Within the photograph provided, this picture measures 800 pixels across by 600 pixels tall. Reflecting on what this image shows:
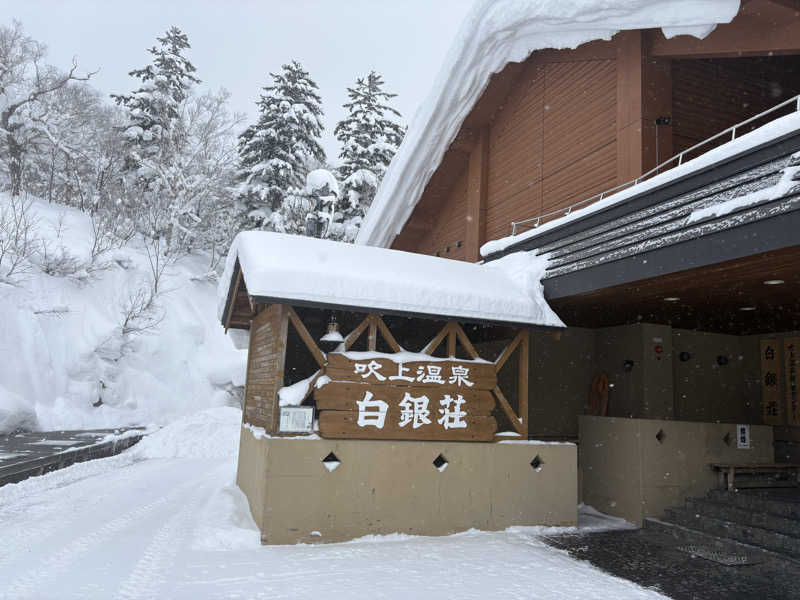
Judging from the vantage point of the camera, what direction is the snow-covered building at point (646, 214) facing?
facing the viewer and to the left of the viewer

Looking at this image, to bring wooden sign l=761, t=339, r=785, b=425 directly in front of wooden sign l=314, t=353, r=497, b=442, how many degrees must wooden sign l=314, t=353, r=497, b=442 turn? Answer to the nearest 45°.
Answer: approximately 135° to its left

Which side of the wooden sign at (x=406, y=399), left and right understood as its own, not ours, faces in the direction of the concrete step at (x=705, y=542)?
left

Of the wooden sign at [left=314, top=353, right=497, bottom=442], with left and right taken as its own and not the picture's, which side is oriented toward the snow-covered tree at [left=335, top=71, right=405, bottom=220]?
back

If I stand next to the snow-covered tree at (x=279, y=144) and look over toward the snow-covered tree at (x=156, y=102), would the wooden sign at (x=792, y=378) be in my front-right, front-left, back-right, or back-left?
back-left

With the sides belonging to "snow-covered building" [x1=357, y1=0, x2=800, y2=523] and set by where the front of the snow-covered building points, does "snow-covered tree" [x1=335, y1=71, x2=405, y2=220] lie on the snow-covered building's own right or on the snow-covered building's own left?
on the snow-covered building's own right

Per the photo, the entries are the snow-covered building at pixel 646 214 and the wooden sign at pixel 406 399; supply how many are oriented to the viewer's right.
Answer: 0

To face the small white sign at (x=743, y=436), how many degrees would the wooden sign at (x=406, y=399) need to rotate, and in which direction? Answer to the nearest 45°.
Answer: approximately 90° to its left

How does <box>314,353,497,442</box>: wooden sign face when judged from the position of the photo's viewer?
facing the viewer

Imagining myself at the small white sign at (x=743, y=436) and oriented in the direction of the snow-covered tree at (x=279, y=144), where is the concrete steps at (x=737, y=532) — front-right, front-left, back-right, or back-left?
back-left

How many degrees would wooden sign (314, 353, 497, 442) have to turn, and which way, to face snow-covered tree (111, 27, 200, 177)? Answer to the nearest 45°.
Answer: approximately 135° to its right

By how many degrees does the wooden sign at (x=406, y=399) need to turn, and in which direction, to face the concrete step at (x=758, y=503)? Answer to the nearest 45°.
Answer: approximately 90° to its left

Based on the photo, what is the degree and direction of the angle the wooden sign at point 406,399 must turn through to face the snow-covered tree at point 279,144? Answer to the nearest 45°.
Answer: approximately 180°

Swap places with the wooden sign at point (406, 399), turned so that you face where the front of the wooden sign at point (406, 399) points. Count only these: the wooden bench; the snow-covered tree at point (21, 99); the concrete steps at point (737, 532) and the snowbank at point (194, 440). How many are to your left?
2

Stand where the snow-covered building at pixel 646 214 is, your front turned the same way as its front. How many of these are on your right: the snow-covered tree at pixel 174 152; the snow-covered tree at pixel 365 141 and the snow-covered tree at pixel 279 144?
3
